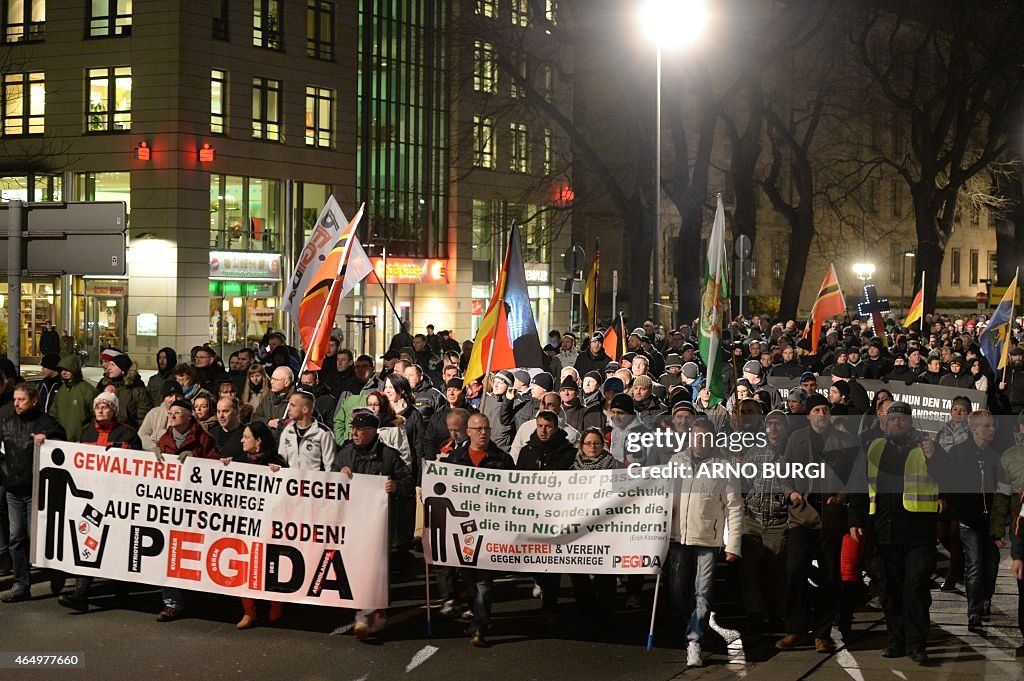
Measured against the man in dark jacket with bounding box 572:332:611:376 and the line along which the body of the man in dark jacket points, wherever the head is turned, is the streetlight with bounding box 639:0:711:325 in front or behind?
behind

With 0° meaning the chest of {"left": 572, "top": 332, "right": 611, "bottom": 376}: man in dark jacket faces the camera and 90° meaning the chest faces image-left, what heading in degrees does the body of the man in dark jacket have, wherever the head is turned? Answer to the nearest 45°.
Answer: approximately 0°

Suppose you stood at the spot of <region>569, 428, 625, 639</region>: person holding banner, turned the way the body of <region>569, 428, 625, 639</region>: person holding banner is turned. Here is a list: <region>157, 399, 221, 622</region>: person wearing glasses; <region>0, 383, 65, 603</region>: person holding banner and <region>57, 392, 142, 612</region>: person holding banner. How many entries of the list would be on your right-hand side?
3

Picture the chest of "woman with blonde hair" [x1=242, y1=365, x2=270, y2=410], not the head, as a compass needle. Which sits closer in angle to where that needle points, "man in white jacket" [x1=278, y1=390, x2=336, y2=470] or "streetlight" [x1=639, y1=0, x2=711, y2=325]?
the man in white jacket

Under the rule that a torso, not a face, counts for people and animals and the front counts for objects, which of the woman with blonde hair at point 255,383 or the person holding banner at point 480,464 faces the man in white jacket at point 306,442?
the woman with blonde hair

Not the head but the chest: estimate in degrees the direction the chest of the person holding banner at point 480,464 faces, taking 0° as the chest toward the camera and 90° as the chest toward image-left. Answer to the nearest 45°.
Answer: approximately 0°

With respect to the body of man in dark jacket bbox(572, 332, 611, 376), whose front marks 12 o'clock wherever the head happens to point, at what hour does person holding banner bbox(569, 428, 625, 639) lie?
The person holding banner is roughly at 12 o'clock from the man in dark jacket.

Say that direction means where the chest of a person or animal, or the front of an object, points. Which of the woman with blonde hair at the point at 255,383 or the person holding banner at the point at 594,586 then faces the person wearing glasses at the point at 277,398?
the woman with blonde hair
